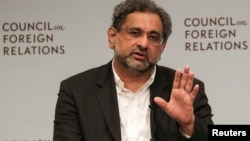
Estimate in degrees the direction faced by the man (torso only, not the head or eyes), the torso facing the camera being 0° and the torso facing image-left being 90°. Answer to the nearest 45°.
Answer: approximately 0°
